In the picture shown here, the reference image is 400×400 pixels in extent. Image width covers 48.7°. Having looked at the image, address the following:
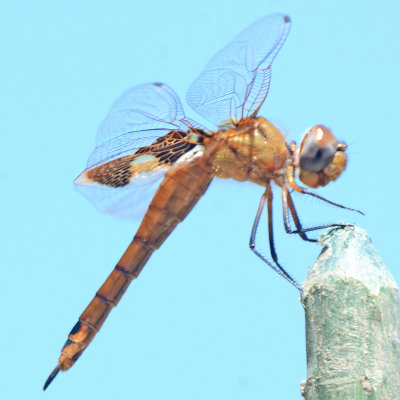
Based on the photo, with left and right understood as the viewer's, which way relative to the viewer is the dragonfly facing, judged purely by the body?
facing to the right of the viewer
